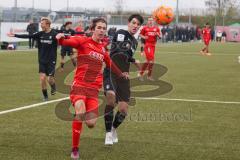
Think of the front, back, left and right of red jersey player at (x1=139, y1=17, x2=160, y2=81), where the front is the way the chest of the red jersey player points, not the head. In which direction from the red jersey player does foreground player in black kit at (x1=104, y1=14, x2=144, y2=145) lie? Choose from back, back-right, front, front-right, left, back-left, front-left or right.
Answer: front

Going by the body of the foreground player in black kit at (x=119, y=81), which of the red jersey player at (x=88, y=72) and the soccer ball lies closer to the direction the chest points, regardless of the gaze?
the red jersey player

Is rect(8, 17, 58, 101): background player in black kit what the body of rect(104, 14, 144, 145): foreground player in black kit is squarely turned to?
no

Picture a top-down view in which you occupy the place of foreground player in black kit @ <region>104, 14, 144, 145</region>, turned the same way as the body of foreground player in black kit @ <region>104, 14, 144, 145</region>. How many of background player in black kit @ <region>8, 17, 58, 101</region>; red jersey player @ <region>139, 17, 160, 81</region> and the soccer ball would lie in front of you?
0

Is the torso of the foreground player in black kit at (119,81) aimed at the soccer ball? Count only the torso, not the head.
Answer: no

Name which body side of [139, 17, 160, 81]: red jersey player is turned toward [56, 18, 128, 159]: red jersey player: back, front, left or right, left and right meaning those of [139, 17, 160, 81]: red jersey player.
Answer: front

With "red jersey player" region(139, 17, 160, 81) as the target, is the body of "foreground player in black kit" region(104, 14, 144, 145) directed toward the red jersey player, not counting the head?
no

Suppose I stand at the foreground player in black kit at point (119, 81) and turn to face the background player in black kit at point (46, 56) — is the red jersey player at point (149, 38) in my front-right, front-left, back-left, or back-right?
front-right

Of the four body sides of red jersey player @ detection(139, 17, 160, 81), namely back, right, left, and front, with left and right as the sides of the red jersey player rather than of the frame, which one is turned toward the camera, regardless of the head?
front
